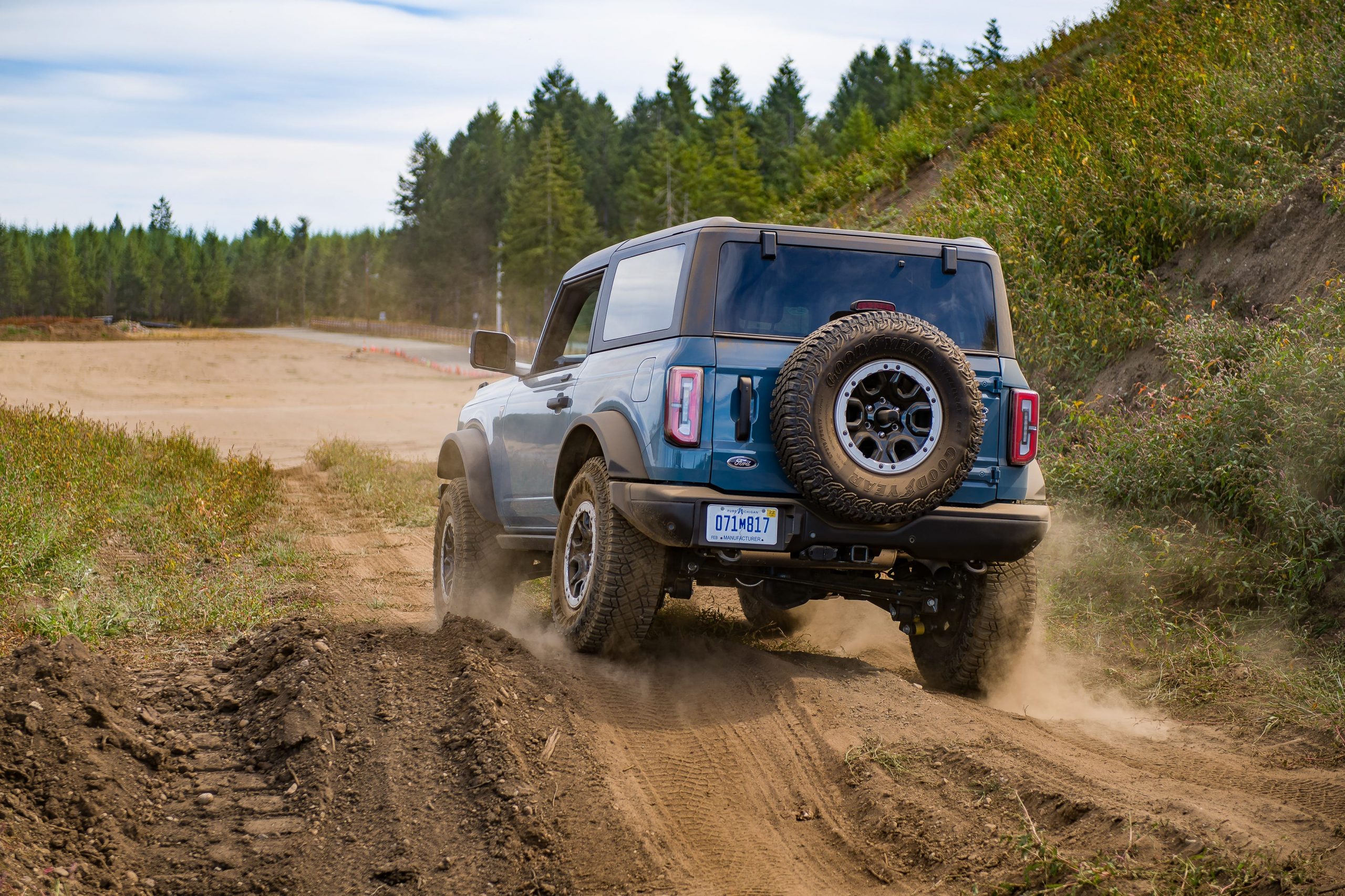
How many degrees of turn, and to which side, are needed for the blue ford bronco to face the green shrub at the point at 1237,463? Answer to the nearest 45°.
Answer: approximately 90° to its right

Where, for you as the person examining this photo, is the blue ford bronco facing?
facing away from the viewer and to the left of the viewer

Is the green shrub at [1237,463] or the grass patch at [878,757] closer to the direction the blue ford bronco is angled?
the green shrub

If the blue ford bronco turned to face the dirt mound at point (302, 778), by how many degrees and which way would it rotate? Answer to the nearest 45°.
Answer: approximately 90° to its left

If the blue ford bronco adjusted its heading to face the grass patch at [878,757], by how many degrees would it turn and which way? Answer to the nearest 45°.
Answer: approximately 135° to its left
